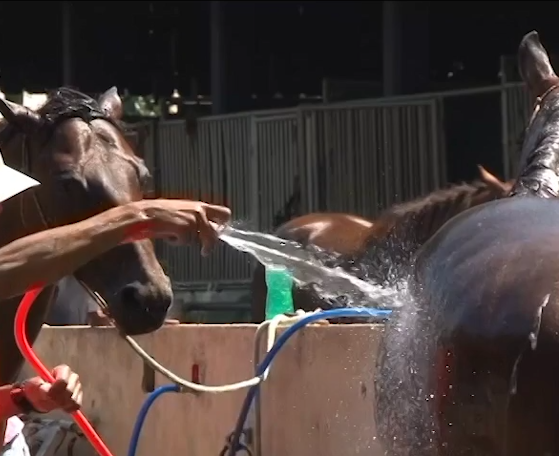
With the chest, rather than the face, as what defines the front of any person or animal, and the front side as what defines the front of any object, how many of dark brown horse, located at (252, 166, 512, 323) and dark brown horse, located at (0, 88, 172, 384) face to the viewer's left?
0

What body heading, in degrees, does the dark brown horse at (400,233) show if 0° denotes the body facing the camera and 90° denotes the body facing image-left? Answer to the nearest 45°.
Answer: approximately 270°

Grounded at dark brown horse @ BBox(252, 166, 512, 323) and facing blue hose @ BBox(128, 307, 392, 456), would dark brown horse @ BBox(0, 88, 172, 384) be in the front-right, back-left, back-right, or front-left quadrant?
front-right

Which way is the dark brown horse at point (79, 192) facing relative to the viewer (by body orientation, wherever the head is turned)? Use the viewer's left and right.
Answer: facing the viewer and to the right of the viewer

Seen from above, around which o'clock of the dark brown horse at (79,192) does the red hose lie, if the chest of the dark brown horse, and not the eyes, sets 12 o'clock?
The red hose is roughly at 2 o'clock from the dark brown horse.

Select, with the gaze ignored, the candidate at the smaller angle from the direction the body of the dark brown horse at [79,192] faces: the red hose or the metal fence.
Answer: the red hose

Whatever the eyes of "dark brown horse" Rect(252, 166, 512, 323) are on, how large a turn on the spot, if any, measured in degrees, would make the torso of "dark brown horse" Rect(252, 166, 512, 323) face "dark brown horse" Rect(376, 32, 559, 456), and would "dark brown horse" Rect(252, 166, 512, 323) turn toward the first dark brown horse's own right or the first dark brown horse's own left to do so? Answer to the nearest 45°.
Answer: approximately 90° to the first dark brown horse's own right

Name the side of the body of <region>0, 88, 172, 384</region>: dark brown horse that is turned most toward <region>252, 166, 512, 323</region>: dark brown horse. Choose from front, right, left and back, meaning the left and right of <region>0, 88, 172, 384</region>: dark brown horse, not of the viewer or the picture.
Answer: left
